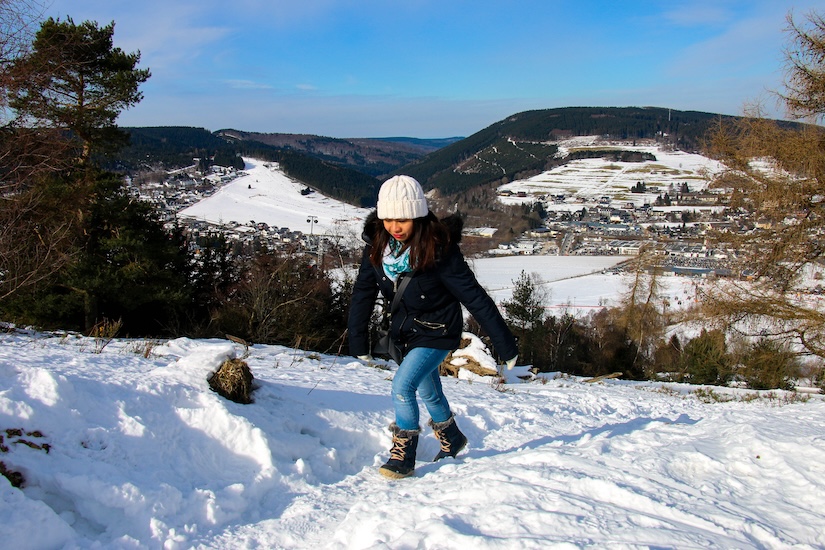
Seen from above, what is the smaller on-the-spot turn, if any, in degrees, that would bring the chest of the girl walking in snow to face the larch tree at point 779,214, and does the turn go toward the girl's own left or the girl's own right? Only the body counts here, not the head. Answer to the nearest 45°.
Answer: approximately 180°

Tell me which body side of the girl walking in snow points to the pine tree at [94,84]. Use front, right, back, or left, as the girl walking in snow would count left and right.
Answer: right

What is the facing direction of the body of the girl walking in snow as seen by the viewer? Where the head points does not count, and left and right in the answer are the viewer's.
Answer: facing the viewer and to the left of the viewer
